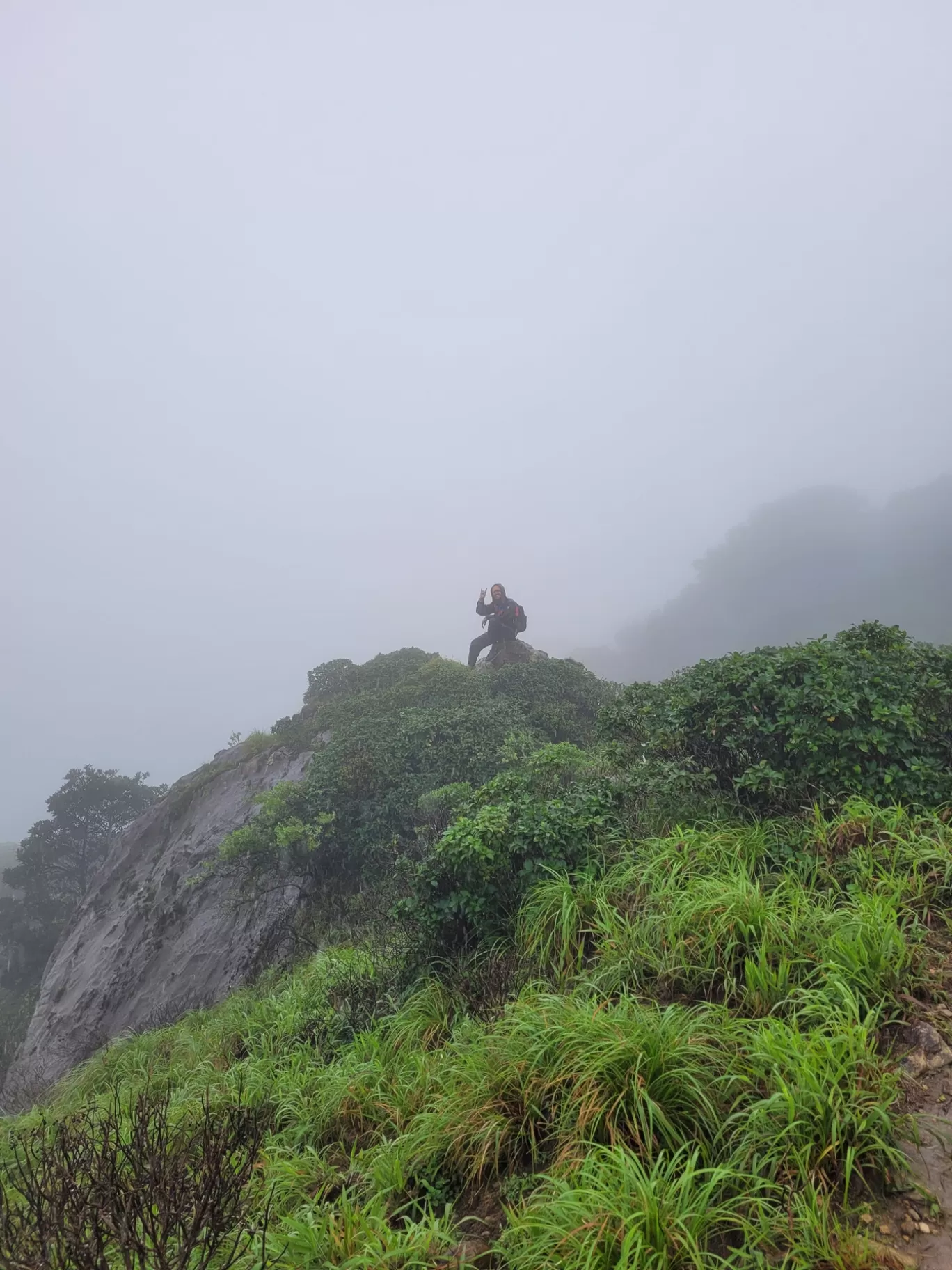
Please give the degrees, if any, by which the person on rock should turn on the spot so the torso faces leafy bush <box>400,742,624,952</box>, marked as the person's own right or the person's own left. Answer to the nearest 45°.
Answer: approximately 45° to the person's own left

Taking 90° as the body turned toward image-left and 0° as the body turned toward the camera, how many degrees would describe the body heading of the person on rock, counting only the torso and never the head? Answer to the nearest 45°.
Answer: approximately 45°

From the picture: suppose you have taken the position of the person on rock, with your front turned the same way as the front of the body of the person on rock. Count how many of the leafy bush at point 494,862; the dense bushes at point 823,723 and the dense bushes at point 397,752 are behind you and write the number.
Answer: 0

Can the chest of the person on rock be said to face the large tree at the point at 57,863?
no

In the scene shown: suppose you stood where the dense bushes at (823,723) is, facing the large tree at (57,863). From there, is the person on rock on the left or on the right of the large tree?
right

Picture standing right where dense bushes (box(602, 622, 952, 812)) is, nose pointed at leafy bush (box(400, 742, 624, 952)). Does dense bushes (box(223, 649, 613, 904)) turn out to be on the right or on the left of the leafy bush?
right

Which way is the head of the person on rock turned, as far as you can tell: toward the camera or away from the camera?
toward the camera

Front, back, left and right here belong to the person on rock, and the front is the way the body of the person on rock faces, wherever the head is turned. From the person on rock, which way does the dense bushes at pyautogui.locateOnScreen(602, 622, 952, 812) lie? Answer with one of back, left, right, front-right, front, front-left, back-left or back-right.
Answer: front-left

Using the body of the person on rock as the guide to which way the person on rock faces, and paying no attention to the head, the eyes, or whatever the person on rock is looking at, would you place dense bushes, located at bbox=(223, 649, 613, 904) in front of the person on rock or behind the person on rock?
in front

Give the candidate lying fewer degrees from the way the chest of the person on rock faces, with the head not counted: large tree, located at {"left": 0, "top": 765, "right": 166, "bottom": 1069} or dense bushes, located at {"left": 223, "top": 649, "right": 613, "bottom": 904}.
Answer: the dense bushes
